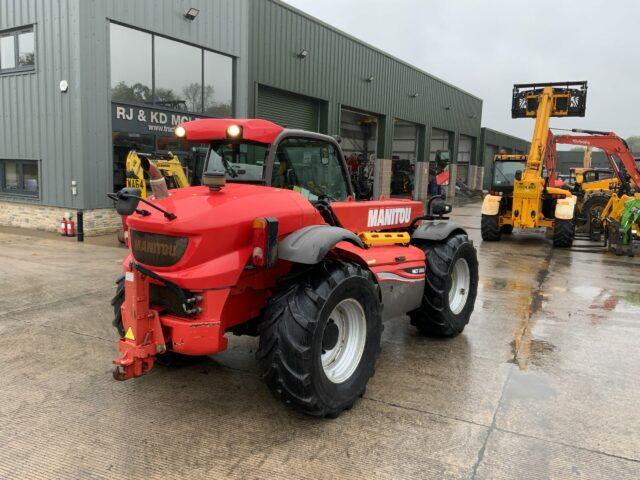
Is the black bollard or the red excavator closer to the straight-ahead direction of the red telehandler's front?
the red excavator

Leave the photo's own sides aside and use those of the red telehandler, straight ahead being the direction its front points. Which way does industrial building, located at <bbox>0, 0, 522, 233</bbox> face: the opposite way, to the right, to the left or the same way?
to the right

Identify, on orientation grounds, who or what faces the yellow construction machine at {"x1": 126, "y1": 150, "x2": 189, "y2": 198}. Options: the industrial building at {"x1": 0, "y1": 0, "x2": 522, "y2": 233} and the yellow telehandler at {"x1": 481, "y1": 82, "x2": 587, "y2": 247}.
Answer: the industrial building

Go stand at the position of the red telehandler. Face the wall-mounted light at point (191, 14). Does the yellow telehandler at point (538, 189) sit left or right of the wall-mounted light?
right

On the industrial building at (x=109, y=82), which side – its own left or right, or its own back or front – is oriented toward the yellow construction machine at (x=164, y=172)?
front

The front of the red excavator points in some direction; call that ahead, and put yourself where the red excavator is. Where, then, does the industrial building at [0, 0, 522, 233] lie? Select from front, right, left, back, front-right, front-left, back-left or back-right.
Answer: front-left

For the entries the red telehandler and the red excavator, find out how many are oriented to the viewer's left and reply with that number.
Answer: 1

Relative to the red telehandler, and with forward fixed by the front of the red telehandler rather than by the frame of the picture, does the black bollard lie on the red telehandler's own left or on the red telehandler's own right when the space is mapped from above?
on the red telehandler's own left

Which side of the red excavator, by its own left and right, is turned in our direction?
left
